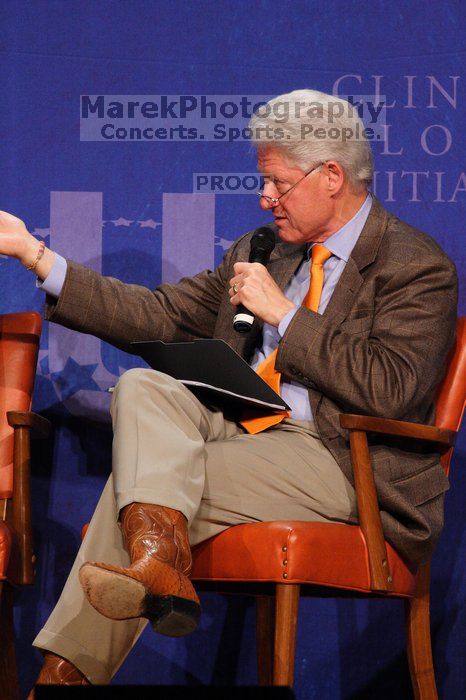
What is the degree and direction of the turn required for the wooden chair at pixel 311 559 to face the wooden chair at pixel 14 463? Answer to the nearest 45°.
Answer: approximately 45° to its right

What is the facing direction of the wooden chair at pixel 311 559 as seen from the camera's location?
facing the viewer and to the left of the viewer

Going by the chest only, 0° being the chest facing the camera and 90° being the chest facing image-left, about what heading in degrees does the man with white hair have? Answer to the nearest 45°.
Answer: approximately 45°
